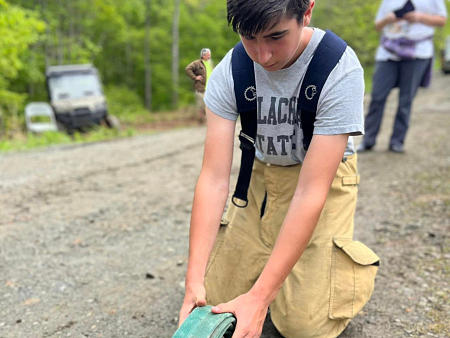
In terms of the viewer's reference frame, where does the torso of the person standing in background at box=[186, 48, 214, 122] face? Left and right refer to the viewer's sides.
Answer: facing the viewer and to the right of the viewer
